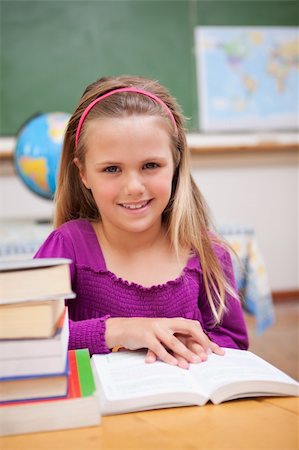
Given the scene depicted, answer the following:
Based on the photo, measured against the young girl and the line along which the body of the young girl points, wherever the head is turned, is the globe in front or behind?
behind

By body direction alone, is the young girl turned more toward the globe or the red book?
the red book

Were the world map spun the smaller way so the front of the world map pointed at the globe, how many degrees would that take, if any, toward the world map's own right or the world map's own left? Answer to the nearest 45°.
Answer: approximately 45° to the world map's own right

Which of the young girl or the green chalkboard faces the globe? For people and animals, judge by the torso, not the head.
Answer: the green chalkboard

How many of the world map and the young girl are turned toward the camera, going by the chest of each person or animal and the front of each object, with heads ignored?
2

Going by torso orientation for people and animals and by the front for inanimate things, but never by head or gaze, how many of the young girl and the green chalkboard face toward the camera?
2

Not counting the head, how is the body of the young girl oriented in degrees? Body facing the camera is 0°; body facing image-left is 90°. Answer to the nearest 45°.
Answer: approximately 0°

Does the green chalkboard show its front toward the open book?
yes

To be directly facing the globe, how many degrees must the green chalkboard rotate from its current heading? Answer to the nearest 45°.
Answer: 0° — it already faces it

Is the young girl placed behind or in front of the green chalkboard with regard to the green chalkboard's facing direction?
in front

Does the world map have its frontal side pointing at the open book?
yes

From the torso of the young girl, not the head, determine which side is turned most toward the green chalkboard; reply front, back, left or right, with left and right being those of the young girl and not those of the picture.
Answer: back
